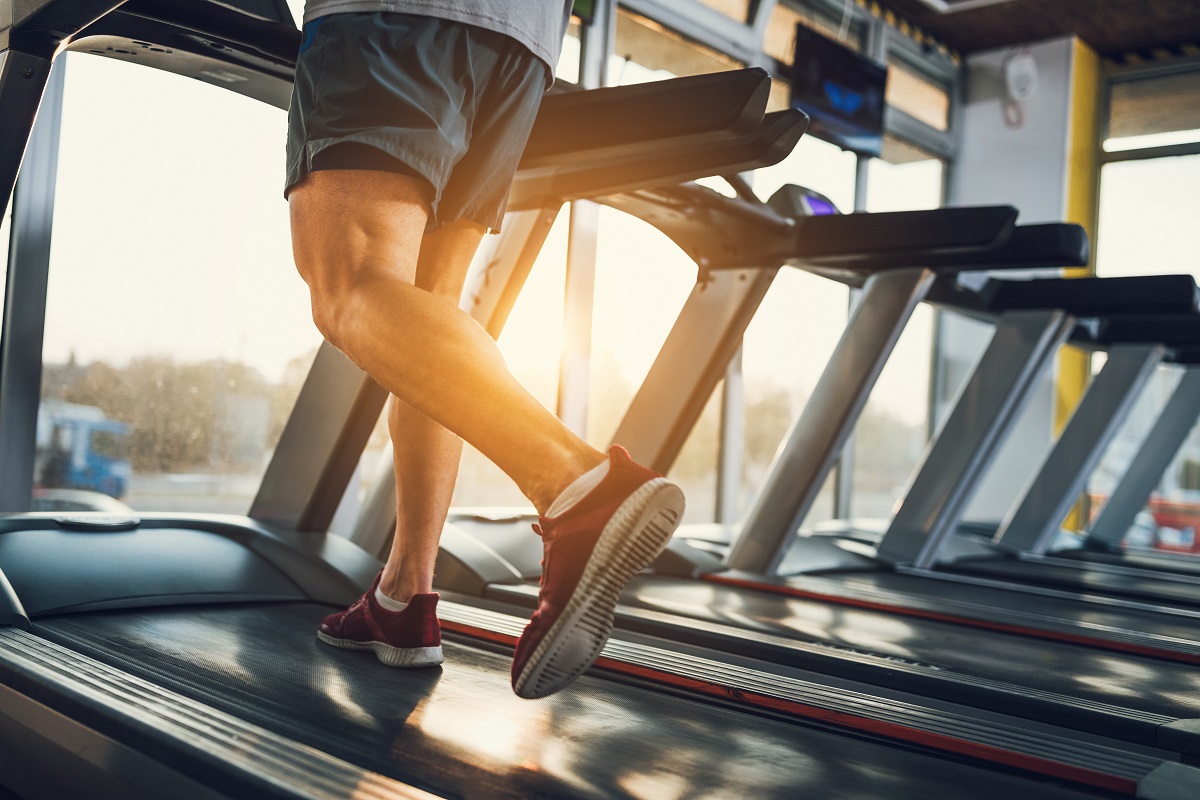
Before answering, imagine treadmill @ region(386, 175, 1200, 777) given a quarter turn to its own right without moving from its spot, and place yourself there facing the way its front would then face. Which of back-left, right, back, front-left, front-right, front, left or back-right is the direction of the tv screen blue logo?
front-left

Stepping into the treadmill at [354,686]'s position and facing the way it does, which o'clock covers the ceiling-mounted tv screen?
The ceiling-mounted tv screen is roughly at 2 o'clock from the treadmill.

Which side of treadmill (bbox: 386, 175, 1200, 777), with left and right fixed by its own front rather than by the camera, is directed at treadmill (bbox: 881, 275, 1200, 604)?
right

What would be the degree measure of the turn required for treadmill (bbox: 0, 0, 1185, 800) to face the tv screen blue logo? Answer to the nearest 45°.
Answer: approximately 45° to its right

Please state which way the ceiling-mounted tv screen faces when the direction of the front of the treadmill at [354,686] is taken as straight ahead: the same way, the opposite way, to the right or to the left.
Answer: the opposite way

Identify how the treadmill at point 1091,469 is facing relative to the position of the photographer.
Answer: facing away from the viewer and to the left of the viewer

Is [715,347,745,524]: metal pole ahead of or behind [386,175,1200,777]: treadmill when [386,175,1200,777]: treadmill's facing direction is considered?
ahead

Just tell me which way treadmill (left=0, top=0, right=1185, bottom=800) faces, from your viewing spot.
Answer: facing away from the viewer and to the left of the viewer

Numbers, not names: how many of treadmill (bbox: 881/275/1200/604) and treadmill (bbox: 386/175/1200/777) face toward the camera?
0

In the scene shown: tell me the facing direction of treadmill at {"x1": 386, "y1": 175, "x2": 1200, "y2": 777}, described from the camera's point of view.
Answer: facing away from the viewer and to the left of the viewer
